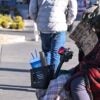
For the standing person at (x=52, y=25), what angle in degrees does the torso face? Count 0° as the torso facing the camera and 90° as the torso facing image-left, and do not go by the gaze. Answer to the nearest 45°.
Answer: approximately 0°
